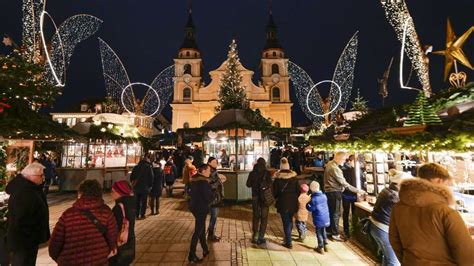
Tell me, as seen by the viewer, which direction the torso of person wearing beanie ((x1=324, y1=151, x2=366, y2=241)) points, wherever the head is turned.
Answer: to the viewer's right

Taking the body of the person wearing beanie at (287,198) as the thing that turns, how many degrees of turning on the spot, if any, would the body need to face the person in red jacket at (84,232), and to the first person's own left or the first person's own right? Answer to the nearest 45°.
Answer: approximately 135° to the first person's own left

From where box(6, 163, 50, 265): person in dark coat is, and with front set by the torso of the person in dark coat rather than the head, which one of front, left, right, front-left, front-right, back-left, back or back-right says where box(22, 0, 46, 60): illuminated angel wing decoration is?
left

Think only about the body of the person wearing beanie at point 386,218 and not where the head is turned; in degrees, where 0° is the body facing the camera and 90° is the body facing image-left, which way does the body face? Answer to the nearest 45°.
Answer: approximately 270°

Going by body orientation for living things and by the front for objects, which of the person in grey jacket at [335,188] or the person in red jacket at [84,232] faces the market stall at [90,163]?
the person in red jacket at [84,232]

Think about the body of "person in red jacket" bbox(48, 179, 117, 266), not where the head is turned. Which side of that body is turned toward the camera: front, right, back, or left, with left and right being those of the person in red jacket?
back

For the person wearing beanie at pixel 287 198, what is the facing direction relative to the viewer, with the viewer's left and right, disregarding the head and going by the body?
facing away from the viewer

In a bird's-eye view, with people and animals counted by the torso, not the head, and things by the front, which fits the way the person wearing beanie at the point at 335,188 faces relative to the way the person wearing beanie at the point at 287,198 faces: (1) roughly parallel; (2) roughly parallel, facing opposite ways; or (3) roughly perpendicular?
roughly perpendicular

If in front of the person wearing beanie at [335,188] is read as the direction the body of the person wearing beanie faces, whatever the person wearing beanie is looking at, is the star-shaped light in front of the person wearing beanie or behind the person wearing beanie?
in front

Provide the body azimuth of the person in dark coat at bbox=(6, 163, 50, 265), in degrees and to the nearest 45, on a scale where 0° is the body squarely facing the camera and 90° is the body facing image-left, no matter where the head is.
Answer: approximately 270°
